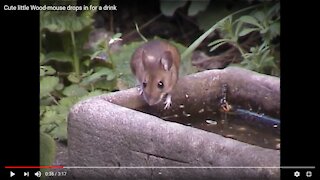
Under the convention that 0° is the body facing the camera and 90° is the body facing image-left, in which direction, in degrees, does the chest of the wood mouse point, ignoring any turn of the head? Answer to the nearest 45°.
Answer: approximately 0°
